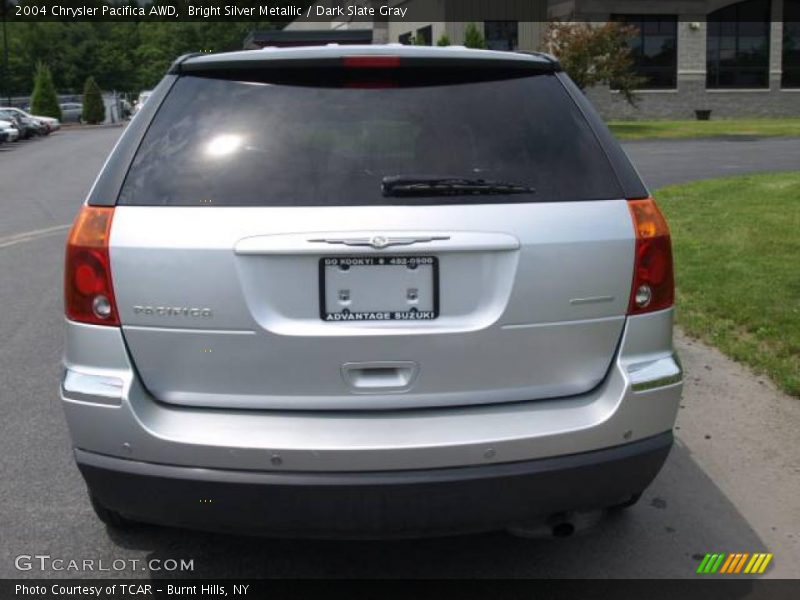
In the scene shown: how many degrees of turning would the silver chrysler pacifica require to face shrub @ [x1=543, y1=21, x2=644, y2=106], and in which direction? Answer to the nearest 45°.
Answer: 0° — it already faces it

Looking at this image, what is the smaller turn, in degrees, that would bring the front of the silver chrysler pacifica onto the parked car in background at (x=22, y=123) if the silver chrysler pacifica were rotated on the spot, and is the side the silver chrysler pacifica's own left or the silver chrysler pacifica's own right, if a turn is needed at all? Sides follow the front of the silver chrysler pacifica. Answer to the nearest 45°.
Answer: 0° — it already faces it

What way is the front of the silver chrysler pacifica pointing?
away from the camera
